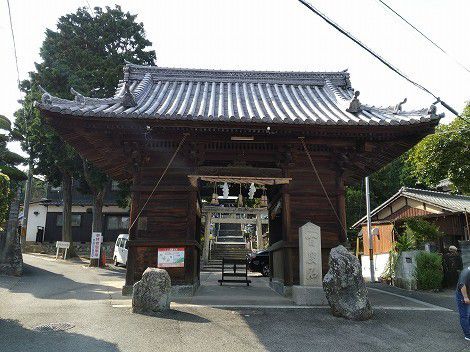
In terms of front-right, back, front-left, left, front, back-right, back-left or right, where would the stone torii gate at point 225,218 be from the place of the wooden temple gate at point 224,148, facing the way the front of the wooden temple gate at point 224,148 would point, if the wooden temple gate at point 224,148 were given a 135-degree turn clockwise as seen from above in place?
front-right

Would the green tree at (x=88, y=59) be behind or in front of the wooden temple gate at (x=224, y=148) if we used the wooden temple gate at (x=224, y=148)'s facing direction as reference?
behind

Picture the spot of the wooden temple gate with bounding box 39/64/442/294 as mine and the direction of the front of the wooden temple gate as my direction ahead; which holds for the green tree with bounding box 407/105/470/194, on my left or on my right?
on my left

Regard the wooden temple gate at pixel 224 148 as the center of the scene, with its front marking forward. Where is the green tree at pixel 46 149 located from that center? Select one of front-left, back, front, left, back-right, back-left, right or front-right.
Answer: back-right

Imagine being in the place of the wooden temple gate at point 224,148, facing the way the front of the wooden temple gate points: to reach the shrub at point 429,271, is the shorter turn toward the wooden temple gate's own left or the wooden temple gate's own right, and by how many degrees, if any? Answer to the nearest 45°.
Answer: approximately 135° to the wooden temple gate's own left

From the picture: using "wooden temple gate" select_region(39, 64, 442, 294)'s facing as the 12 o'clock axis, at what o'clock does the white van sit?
The white van is roughly at 5 o'clock from the wooden temple gate.

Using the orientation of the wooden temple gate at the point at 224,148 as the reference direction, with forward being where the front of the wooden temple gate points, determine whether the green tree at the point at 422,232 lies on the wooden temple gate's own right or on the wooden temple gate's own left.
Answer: on the wooden temple gate's own left

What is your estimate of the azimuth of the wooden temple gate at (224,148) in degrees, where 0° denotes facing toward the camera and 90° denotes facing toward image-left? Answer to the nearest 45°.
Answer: approximately 0°

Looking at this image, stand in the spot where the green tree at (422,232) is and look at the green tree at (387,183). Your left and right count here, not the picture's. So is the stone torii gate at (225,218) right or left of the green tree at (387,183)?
left
